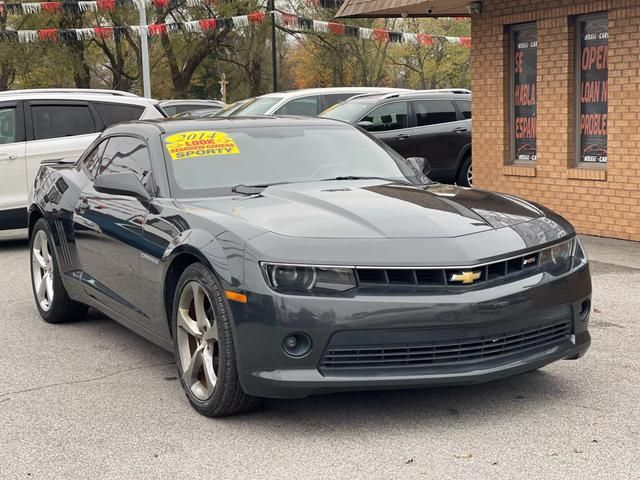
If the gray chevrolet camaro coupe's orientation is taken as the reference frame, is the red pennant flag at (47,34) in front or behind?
behind

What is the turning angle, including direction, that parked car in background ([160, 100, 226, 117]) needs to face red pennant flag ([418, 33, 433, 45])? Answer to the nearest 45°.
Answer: approximately 180°

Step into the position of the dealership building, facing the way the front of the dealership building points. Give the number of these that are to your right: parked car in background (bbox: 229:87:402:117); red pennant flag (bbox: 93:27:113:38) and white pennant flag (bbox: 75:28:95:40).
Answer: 3

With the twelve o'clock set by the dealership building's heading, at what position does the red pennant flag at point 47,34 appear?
The red pennant flag is roughly at 3 o'clock from the dealership building.

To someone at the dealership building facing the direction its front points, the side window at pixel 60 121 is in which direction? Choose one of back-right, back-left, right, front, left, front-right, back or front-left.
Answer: front-right

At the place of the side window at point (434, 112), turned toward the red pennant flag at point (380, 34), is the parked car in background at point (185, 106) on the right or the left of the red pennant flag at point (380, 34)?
left

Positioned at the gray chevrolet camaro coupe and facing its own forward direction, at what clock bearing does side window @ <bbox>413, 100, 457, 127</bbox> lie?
The side window is roughly at 8 o'clock from the gray chevrolet camaro coupe.

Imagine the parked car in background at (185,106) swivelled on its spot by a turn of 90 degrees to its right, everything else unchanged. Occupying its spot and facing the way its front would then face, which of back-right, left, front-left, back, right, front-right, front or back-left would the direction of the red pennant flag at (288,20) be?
right

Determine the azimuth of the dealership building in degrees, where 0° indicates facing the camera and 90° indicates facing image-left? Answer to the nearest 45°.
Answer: approximately 45°

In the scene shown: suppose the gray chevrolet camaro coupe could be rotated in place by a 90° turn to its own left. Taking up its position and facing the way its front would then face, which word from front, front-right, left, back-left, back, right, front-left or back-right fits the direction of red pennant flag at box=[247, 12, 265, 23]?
front-left
